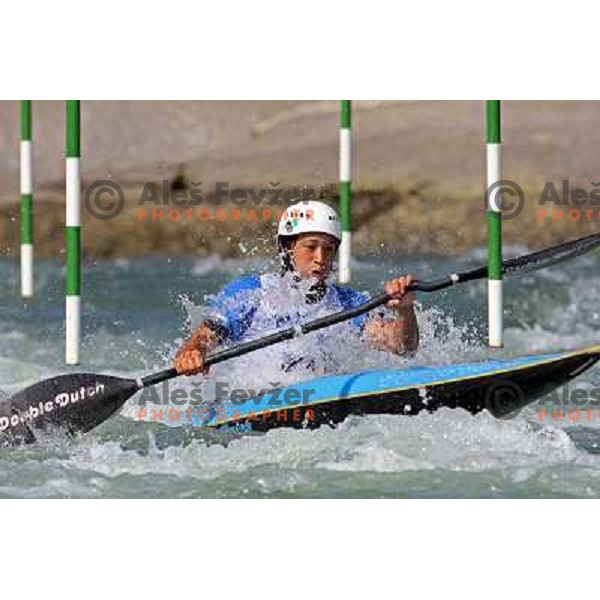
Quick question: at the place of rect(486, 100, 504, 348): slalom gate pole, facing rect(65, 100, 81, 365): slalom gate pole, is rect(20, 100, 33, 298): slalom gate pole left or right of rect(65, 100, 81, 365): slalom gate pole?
right

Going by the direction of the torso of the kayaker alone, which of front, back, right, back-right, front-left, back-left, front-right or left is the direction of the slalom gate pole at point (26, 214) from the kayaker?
back

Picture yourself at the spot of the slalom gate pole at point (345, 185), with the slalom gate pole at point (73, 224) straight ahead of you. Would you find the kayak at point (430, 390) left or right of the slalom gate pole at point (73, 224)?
left

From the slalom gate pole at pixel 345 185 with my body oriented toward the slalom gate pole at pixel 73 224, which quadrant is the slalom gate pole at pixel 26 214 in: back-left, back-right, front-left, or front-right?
front-right

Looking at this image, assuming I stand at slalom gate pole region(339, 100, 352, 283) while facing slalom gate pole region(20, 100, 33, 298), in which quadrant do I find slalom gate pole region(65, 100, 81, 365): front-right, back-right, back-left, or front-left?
front-left

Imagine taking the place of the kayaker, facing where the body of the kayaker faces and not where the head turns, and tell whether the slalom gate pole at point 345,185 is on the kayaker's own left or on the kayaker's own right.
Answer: on the kayaker's own left

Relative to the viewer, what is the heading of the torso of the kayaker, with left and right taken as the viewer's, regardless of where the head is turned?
facing the viewer and to the right of the viewer
